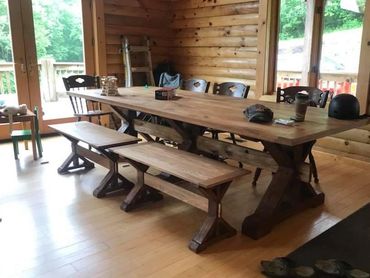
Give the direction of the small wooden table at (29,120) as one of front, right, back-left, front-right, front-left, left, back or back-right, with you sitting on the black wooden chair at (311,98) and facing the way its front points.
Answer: front-right

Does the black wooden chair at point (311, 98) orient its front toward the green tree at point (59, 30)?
no

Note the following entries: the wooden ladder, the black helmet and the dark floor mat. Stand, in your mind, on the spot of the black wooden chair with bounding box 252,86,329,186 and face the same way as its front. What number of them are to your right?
1

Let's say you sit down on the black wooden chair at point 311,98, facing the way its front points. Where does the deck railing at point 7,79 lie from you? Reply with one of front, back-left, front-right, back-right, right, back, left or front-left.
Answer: front-right

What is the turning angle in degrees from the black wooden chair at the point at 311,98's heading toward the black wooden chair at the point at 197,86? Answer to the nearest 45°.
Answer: approximately 90° to its right

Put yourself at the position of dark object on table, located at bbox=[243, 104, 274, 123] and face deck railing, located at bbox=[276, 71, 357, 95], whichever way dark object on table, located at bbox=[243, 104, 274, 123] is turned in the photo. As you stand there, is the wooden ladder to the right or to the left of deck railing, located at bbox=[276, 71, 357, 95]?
left

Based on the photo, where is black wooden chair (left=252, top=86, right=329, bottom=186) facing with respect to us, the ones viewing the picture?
facing the viewer and to the left of the viewer

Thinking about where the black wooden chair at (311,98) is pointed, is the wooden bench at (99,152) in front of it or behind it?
in front

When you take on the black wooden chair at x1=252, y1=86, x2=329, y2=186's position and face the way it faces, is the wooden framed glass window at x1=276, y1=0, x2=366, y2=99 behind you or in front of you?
behind

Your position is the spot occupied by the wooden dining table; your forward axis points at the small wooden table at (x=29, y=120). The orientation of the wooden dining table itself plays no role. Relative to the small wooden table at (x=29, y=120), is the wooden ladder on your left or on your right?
right

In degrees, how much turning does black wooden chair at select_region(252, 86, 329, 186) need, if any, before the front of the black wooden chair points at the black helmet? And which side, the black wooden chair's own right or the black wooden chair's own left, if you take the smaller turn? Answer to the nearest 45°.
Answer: approximately 45° to the black wooden chair's own left

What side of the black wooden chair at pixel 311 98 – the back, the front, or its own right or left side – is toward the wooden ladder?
right

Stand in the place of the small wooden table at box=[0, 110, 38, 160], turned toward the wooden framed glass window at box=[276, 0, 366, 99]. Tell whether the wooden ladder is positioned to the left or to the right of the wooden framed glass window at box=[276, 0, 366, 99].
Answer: left

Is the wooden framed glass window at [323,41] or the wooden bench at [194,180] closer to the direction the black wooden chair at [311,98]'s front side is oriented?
the wooden bench

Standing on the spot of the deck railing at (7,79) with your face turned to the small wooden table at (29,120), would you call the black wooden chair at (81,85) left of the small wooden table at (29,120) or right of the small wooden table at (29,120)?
left

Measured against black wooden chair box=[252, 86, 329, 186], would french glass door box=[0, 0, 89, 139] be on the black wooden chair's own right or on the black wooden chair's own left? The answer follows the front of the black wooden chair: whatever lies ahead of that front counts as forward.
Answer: on the black wooden chair's own right
